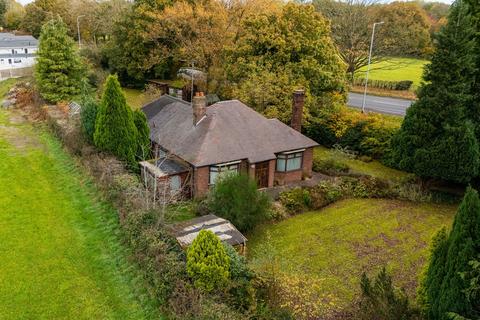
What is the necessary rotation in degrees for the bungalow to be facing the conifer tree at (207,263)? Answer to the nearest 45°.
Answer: approximately 45° to its right

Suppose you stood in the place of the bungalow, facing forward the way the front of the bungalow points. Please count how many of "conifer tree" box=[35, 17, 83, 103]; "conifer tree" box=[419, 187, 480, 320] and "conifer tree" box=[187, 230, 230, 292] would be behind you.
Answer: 1

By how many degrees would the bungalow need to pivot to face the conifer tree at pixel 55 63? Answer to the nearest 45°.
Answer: approximately 180°

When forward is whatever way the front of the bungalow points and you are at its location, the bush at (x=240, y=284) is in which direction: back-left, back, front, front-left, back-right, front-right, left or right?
front-right

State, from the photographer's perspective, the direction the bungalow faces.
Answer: facing the viewer and to the right of the viewer

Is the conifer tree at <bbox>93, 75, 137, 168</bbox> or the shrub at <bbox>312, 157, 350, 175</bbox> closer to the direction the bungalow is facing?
the shrub

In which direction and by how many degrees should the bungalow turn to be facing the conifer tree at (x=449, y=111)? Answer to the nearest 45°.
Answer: approximately 45° to its left

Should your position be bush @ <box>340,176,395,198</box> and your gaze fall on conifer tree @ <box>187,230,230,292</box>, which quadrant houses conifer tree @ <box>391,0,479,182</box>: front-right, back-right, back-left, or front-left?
back-left

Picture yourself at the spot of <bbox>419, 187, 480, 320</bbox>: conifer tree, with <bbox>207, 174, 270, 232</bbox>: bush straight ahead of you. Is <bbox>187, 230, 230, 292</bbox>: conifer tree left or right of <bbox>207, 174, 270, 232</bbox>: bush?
left

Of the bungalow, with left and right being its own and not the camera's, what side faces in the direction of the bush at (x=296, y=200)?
front

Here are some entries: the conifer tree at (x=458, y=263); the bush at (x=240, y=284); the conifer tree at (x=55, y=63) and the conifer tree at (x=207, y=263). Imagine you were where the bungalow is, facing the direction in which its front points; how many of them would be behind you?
1

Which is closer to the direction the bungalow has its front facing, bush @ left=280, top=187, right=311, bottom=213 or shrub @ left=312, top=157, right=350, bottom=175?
the bush

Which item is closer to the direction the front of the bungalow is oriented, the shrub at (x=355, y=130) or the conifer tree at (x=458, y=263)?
the conifer tree

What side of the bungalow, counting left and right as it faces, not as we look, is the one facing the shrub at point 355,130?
left
